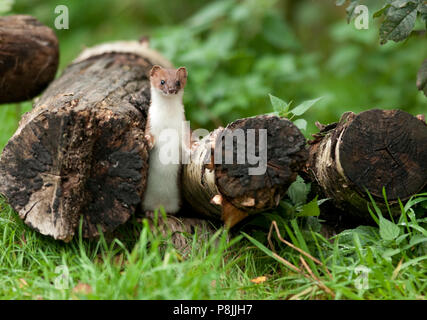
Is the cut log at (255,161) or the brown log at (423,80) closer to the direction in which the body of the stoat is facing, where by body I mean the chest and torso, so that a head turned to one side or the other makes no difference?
the cut log

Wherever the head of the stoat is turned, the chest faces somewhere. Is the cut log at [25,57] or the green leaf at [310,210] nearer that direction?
the green leaf

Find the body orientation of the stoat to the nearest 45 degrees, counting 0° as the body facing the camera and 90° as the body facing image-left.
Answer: approximately 0°

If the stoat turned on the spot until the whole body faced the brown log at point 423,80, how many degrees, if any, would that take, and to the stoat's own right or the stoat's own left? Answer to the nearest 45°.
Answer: approximately 90° to the stoat's own left

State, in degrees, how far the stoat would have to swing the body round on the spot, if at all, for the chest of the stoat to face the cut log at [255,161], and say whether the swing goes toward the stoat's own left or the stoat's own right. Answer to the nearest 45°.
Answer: approximately 45° to the stoat's own left
